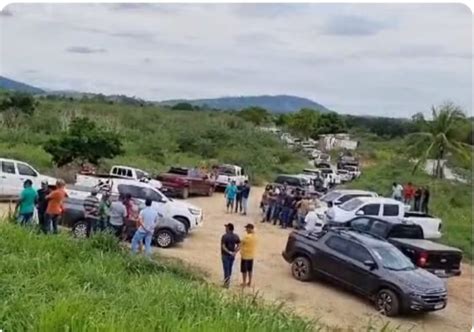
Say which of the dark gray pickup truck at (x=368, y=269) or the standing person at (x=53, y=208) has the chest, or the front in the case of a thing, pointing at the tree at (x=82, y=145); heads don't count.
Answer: the standing person

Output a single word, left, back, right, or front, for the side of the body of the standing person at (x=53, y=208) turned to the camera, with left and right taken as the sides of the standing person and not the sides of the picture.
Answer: back

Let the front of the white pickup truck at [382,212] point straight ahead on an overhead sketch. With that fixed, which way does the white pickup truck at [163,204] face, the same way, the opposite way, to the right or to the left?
the opposite way

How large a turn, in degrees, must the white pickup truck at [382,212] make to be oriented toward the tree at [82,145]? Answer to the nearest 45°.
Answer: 0° — it already faces it

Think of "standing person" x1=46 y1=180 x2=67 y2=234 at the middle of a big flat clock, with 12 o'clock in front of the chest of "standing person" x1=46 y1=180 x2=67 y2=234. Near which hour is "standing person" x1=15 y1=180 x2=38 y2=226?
"standing person" x1=15 y1=180 x2=38 y2=226 is roughly at 9 o'clock from "standing person" x1=46 y1=180 x2=67 y2=234.

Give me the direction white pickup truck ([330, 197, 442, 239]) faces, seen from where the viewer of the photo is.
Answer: facing to the left of the viewer

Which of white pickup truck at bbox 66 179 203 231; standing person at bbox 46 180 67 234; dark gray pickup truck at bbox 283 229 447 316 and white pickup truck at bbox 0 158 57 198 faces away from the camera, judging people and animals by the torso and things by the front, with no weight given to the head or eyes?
the standing person

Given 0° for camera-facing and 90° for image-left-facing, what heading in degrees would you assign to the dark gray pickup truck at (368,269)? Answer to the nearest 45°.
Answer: approximately 315°
